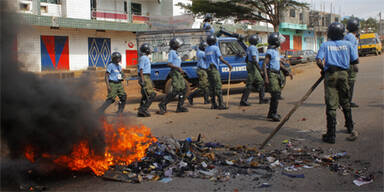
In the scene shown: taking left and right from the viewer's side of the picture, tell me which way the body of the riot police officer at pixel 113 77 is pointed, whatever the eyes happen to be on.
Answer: facing the viewer and to the right of the viewer

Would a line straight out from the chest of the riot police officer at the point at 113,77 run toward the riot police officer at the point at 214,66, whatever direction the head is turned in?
no

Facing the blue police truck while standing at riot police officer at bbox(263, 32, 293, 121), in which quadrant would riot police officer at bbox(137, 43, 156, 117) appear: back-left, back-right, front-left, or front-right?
front-left

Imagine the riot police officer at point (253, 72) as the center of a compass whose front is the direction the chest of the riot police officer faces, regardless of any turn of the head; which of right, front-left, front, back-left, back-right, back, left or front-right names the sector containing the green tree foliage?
left

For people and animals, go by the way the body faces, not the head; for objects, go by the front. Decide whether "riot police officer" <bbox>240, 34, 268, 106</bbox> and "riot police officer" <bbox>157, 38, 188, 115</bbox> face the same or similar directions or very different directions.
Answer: same or similar directions

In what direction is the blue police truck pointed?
to the viewer's right

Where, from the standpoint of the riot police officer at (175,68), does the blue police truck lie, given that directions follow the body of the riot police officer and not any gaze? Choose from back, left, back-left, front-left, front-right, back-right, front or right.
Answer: left

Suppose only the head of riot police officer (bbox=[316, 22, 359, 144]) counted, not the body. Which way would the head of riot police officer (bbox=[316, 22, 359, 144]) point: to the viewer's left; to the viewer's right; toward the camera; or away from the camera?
away from the camera

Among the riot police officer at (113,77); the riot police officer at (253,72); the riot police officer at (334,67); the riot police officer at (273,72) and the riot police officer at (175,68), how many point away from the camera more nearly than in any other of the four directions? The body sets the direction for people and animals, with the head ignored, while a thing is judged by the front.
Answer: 1

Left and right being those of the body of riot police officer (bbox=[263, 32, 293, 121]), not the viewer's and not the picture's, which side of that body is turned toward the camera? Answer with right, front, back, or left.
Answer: right

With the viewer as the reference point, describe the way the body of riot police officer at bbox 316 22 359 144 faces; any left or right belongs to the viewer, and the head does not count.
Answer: facing away from the viewer

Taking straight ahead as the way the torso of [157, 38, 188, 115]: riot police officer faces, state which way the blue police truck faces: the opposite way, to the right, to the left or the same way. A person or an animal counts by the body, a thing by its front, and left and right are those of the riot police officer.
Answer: the same way

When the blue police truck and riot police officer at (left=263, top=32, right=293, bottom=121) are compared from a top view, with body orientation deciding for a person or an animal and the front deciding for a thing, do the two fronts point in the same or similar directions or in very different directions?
same or similar directions
